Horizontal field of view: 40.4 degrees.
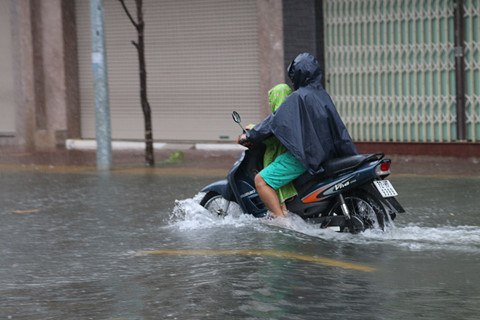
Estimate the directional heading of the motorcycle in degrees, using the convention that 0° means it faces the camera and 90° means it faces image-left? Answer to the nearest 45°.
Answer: approximately 135°

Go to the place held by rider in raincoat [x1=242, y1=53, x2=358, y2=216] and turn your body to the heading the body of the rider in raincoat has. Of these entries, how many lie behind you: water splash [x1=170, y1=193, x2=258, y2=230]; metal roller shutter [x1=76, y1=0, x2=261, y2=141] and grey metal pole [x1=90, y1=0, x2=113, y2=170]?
0

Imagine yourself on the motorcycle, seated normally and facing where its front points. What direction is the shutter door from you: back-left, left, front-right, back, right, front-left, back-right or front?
front-right

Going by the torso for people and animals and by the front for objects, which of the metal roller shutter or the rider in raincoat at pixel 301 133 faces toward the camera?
the metal roller shutter

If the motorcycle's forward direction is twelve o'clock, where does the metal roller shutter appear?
The metal roller shutter is roughly at 1 o'clock from the motorcycle.

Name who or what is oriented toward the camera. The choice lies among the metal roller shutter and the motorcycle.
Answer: the metal roller shutter

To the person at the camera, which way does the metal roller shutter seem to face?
facing the viewer

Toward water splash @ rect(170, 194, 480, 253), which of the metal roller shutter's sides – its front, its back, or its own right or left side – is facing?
front

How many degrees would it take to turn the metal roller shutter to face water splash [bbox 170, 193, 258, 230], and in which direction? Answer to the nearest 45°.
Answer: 0° — it already faces it

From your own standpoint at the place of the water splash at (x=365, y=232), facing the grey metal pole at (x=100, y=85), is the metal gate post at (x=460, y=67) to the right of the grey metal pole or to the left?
right

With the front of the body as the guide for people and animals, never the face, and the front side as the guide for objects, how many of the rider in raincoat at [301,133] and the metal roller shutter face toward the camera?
1

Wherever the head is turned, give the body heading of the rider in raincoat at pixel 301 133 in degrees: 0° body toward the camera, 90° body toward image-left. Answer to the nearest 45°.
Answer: approximately 135°

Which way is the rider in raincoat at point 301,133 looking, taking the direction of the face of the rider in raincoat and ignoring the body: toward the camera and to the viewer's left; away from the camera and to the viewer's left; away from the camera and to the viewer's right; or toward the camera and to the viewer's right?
away from the camera and to the viewer's left

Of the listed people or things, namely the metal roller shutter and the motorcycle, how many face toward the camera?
1

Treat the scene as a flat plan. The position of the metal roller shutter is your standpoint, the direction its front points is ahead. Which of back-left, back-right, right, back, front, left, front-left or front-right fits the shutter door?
front-left
